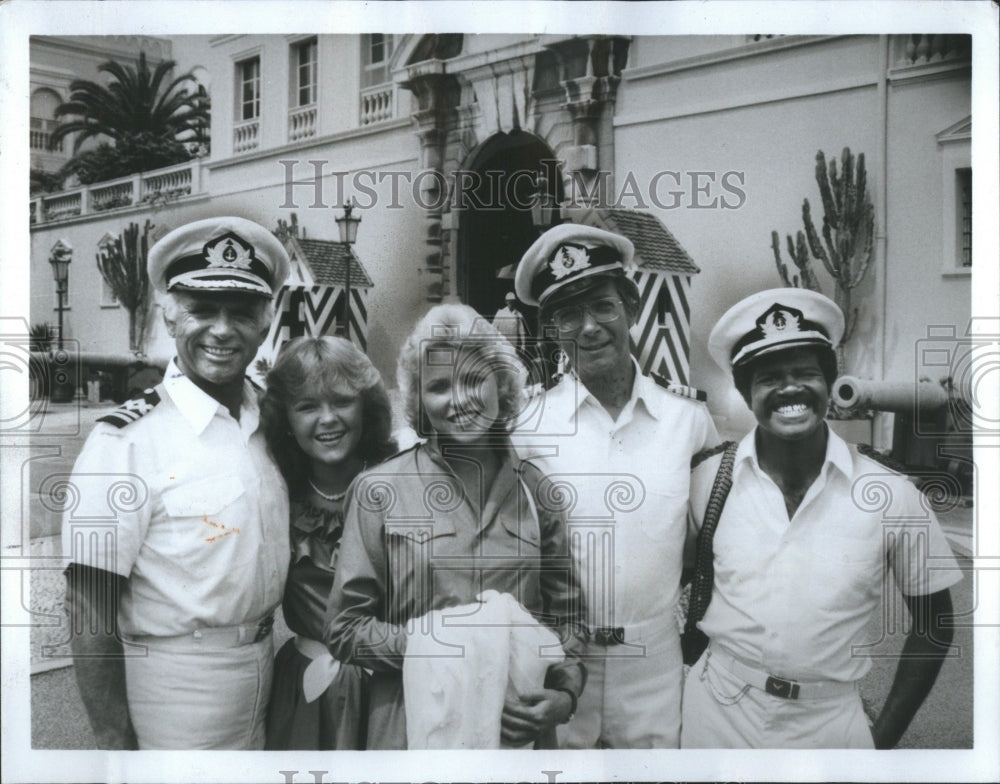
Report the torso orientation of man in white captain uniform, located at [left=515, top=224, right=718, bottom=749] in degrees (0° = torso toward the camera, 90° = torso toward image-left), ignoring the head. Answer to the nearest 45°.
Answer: approximately 0°

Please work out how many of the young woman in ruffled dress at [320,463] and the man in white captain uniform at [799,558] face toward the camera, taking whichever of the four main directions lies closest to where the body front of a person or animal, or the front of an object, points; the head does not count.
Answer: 2

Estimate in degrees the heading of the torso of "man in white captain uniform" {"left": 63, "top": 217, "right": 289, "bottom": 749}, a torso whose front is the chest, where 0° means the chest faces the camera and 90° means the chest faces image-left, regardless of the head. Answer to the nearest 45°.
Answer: approximately 315°

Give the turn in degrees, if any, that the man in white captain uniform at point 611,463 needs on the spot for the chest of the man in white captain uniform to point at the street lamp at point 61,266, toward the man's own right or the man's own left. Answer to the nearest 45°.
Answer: approximately 90° to the man's own right

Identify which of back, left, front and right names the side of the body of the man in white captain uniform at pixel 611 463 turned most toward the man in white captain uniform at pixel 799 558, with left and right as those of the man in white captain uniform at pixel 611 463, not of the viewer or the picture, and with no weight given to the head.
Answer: left

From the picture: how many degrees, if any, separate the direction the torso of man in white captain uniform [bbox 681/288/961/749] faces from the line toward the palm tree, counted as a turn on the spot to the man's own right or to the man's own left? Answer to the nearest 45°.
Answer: approximately 90° to the man's own right
